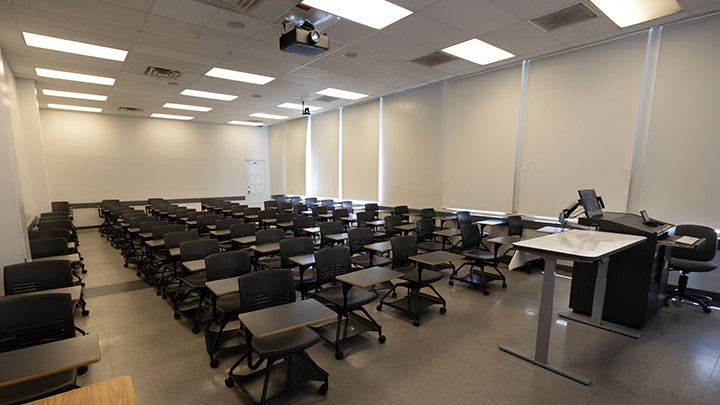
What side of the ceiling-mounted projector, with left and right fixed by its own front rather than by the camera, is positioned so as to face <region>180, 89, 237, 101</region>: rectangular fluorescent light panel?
back

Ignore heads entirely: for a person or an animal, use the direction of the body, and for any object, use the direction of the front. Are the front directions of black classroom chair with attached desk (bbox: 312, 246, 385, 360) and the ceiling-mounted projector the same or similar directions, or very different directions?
same or similar directions

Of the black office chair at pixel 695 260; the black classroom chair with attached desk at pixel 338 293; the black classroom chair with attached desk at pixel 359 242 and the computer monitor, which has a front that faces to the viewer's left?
the black office chair at pixel 695 260

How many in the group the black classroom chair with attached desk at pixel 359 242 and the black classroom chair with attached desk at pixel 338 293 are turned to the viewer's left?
0

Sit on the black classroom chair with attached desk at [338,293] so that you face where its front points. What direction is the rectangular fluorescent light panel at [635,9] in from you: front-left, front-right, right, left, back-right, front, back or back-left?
front-left

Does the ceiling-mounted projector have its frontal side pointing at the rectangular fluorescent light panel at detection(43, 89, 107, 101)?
no

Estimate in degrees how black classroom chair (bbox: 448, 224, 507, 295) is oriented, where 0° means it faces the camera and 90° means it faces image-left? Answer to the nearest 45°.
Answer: approximately 315°

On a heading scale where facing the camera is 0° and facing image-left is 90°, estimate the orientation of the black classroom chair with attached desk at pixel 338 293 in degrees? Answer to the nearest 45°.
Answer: approximately 315°

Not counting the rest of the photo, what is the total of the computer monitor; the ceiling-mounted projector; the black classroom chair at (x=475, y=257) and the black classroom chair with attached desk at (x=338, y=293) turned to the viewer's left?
0

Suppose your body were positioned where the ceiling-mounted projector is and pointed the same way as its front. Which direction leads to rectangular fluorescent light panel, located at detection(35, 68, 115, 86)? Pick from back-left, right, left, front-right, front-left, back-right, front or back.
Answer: back

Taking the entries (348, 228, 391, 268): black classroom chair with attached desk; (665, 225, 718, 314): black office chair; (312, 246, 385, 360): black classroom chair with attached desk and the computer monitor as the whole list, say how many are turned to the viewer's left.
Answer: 1

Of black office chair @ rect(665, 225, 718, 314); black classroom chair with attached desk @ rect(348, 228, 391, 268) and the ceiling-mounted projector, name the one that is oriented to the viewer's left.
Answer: black office chair @ rect(665, 225, 718, 314)

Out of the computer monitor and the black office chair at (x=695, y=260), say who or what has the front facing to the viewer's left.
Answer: the black office chair

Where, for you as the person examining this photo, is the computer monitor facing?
facing the viewer and to the right of the viewer

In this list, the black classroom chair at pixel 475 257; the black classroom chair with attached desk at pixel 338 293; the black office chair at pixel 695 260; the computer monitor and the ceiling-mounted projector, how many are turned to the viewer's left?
1
